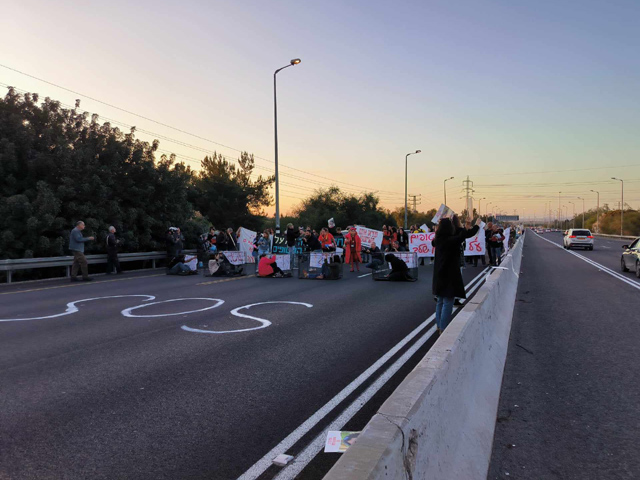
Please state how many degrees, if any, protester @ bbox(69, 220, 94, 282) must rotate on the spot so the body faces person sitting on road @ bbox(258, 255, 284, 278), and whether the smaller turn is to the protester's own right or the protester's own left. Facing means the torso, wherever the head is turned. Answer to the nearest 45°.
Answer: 0° — they already face them

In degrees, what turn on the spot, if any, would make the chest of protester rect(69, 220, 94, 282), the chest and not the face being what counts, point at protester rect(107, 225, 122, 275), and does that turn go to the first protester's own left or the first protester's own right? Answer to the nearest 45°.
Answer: approximately 45° to the first protester's own left

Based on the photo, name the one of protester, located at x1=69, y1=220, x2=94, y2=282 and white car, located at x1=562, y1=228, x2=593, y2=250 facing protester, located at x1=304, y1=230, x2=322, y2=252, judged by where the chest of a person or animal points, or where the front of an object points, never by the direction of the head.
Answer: protester, located at x1=69, y1=220, x2=94, y2=282

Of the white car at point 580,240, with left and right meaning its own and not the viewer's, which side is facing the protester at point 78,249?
back

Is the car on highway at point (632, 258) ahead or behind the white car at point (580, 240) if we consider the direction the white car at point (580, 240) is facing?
behind

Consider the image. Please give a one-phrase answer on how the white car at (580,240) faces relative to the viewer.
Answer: facing away from the viewer

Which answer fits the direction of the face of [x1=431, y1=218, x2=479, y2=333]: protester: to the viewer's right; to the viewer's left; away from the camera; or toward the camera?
away from the camera

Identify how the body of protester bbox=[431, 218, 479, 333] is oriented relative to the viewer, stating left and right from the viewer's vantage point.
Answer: facing away from the viewer and to the right of the viewer

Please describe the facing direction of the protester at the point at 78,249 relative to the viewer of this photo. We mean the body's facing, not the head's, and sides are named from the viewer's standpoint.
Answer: facing to the right of the viewer

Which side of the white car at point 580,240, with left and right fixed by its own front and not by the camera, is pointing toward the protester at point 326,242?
back

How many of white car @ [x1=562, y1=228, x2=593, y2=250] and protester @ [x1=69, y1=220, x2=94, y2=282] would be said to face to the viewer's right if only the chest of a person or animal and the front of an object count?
1
